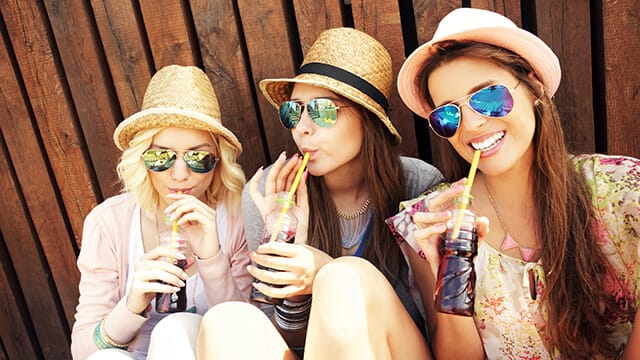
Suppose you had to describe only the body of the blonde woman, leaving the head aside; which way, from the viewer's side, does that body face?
toward the camera

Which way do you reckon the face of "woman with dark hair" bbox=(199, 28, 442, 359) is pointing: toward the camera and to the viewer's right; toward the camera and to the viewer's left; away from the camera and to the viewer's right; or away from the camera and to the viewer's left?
toward the camera and to the viewer's left

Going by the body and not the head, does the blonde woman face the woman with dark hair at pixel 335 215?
no

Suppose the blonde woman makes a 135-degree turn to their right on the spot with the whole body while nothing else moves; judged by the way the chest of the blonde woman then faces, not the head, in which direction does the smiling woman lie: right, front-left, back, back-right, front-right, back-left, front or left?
back

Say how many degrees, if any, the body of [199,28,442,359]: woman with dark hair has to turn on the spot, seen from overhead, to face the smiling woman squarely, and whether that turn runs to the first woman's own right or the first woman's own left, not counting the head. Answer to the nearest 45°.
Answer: approximately 90° to the first woman's own left

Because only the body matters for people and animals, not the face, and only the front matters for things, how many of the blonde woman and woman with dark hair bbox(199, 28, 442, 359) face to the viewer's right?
0

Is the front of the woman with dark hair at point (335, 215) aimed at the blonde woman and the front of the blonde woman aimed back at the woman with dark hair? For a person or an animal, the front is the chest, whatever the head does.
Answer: no

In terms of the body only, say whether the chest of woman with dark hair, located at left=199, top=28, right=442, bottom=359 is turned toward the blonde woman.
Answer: no

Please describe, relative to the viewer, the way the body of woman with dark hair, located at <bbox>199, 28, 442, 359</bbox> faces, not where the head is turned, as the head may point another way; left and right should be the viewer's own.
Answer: facing the viewer and to the left of the viewer

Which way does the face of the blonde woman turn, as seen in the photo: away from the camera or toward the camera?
toward the camera
